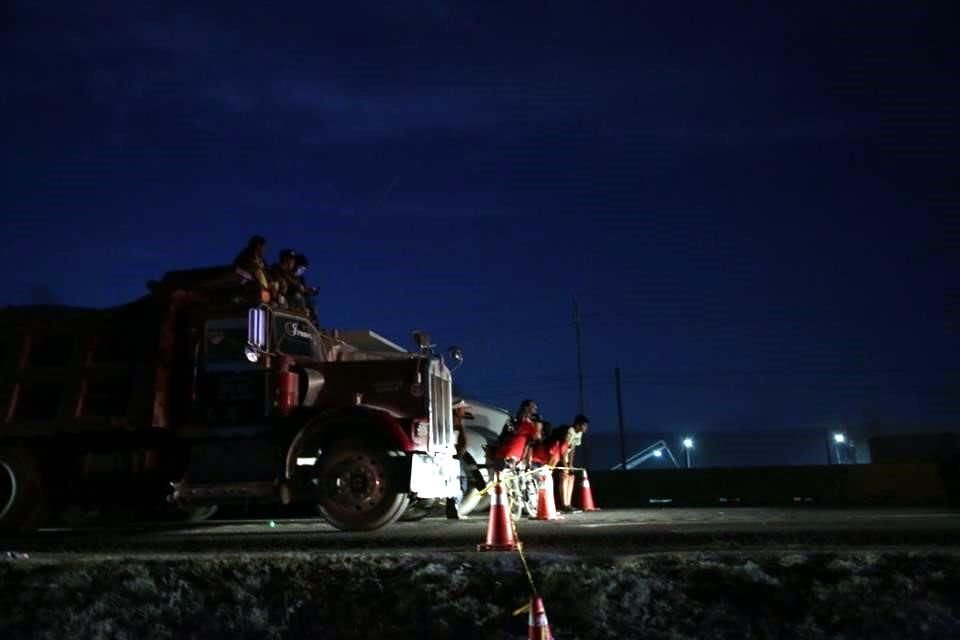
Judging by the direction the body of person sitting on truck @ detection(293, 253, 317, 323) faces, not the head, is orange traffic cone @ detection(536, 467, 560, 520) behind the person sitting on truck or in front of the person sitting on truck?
in front

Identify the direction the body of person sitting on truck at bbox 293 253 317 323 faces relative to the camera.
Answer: to the viewer's right

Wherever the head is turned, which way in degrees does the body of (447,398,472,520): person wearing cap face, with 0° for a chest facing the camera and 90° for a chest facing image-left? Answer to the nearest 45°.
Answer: approximately 270°

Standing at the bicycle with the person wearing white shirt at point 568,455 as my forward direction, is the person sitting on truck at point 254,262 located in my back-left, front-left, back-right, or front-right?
back-left

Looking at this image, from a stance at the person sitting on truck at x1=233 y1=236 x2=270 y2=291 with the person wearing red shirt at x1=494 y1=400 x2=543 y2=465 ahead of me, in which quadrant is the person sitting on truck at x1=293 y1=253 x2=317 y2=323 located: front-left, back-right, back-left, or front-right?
front-right

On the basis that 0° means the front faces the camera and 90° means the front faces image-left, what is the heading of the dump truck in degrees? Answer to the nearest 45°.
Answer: approximately 270°

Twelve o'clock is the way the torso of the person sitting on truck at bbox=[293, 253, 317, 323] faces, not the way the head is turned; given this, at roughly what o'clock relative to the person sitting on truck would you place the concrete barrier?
The concrete barrier is roughly at 11 o'clock from the person sitting on truck.

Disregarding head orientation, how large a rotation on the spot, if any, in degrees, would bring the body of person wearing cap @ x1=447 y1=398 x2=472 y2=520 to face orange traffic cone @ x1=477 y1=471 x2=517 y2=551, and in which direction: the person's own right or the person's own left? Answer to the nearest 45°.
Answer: approximately 90° to the person's own right

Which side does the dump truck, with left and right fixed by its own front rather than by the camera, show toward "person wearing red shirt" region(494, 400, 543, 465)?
front

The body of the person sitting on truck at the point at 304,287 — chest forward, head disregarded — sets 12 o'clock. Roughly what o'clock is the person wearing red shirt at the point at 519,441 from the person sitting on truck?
The person wearing red shirt is roughly at 12 o'clock from the person sitting on truck.
